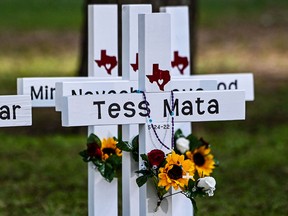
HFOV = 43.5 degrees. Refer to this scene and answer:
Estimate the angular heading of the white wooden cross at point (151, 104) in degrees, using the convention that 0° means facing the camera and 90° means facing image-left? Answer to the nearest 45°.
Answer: approximately 0°
